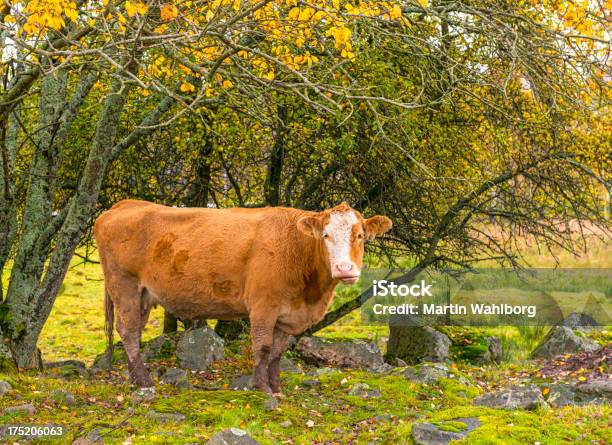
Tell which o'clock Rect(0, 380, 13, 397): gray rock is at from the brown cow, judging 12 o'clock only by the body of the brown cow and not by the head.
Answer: The gray rock is roughly at 6 o'clock from the brown cow.

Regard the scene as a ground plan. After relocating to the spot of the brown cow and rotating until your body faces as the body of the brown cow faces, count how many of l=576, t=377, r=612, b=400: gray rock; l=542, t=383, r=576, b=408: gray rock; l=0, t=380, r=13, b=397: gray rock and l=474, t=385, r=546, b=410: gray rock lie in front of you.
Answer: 3

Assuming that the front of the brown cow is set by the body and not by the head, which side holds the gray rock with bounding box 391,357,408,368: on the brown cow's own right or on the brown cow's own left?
on the brown cow's own left

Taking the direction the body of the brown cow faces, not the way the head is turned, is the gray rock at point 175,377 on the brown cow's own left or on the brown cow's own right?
on the brown cow's own left

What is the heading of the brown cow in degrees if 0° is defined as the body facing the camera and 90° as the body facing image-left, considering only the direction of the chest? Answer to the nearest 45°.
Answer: approximately 270°

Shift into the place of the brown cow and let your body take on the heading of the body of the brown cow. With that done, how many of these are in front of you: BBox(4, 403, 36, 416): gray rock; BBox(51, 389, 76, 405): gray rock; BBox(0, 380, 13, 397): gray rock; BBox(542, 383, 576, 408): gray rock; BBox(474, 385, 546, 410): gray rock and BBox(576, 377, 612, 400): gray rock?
3

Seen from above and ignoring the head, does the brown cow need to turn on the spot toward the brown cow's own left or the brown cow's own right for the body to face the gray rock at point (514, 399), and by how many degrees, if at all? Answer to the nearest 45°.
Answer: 0° — it already faces it

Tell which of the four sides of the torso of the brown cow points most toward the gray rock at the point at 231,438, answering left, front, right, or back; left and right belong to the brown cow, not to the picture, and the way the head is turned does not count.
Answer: right

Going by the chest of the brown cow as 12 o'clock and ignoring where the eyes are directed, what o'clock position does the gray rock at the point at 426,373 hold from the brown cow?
The gray rock is roughly at 11 o'clock from the brown cow.

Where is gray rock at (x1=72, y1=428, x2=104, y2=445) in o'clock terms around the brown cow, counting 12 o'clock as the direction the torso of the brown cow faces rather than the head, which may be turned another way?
The gray rock is roughly at 4 o'clock from the brown cow.

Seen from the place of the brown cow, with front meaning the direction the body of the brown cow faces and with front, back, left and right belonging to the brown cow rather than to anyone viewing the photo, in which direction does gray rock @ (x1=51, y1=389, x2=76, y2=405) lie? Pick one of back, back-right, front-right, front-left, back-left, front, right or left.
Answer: back

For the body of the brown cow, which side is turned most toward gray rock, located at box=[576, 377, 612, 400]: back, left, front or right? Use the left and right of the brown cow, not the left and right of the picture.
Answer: front
